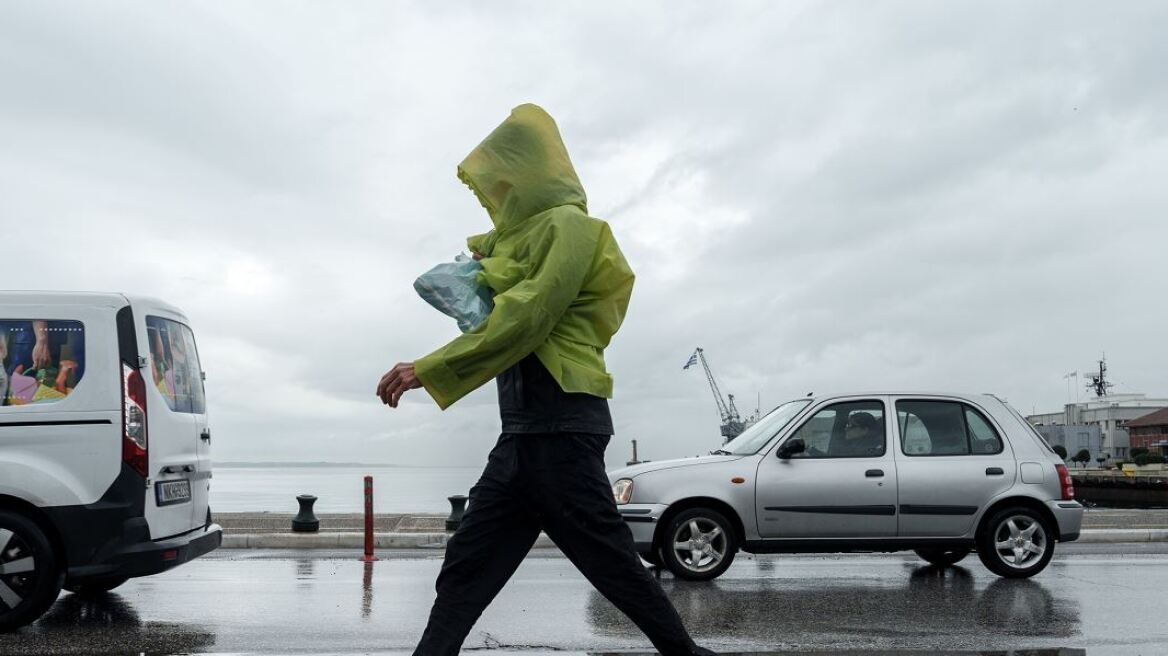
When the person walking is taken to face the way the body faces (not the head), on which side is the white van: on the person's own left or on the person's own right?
on the person's own right

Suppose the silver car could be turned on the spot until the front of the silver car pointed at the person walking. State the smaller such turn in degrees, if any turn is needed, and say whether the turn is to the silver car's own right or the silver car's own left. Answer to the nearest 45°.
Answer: approximately 90° to the silver car's own left

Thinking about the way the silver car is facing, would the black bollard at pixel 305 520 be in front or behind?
in front

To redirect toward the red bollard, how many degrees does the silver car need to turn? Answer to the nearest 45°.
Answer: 0° — it already faces it

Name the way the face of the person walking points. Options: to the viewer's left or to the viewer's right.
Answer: to the viewer's left

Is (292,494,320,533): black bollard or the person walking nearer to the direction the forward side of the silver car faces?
the black bollard

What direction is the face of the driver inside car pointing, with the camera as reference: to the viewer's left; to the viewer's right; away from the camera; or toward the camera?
to the viewer's left

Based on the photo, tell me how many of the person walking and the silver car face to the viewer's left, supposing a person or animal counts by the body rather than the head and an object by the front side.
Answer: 2

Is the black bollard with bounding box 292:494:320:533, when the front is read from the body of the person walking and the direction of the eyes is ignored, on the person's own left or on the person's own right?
on the person's own right

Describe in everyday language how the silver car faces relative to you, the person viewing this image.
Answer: facing to the left of the viewer

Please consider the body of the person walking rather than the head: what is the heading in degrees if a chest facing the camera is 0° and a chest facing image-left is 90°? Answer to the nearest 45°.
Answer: approximately 90°

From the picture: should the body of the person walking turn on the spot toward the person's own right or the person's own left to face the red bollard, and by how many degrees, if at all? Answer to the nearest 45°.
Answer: approximately 90° to the person's own right
